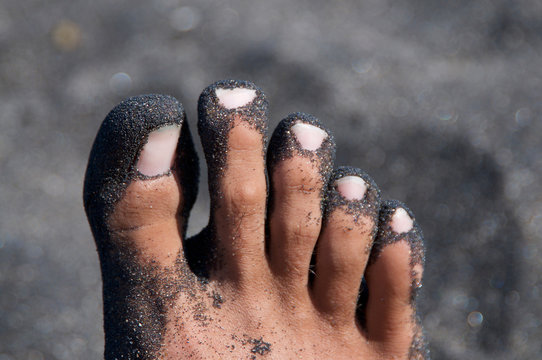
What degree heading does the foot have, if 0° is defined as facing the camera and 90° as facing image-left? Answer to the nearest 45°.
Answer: approximately 180°
